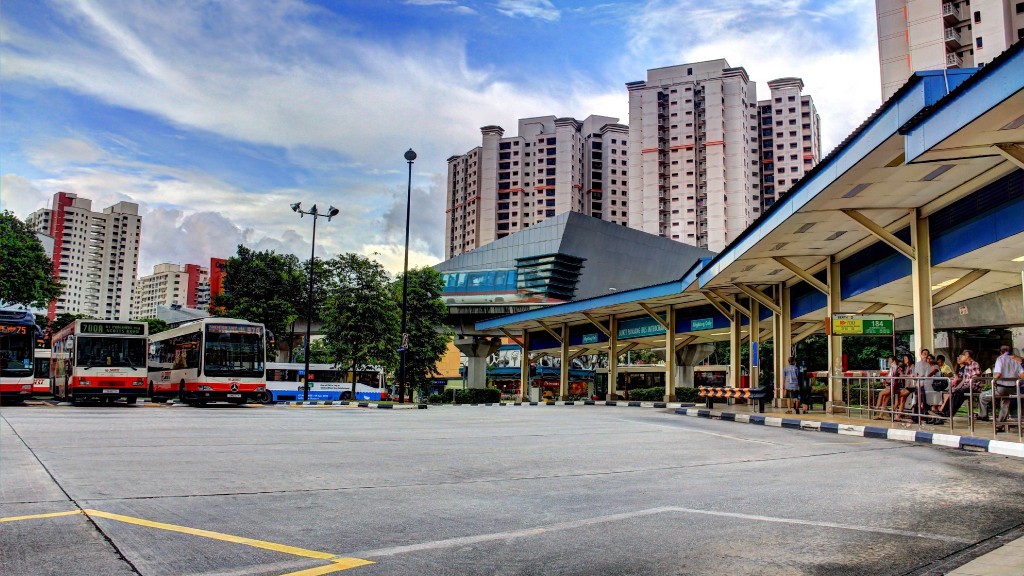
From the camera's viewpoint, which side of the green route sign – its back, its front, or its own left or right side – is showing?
front

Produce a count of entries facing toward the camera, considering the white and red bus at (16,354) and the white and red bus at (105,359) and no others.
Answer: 2

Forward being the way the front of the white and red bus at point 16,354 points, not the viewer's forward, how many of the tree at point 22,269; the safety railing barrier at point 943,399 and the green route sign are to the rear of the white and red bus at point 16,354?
1

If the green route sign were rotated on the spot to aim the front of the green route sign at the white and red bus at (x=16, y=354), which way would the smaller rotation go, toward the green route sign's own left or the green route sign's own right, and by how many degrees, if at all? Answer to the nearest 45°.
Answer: approximately 90° to the green route sign's own right

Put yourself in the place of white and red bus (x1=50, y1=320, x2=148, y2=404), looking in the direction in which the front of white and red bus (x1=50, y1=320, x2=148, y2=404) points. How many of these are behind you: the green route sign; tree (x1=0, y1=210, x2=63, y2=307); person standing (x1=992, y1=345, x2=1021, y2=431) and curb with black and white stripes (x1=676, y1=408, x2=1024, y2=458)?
1

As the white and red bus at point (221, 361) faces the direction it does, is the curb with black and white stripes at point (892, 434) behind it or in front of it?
in front

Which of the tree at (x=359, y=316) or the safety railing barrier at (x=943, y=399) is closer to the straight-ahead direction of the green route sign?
the safety railing barrier

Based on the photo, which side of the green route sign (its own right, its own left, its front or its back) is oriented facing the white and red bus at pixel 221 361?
right

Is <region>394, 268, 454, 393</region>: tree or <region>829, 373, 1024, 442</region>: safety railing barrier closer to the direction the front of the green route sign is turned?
the safety railing barrier

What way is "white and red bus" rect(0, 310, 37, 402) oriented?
toward the camera

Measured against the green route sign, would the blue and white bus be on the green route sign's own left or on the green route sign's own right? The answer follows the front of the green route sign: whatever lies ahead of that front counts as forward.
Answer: on the green route sign's own right
